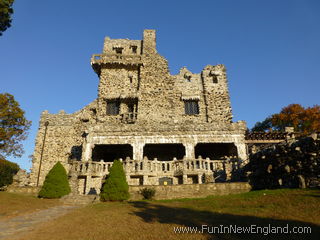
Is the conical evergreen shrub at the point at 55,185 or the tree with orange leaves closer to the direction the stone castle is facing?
the conical evergreen shrub

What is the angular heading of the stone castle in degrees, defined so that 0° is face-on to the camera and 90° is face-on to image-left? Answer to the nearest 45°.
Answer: approximately 0°

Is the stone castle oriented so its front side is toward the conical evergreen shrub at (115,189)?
yes

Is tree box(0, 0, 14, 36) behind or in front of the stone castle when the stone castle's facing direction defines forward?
in front

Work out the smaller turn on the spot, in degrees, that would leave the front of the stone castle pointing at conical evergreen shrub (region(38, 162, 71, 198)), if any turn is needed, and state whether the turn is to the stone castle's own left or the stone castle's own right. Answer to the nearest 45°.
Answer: approximately 45° to the stone castle's own right

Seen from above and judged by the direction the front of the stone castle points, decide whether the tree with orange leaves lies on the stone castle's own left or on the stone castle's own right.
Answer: on the stone castle's own left

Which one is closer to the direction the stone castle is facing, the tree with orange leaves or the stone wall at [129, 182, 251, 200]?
the stone wall

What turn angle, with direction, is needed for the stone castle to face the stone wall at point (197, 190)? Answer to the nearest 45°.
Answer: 0° — it already faces it
